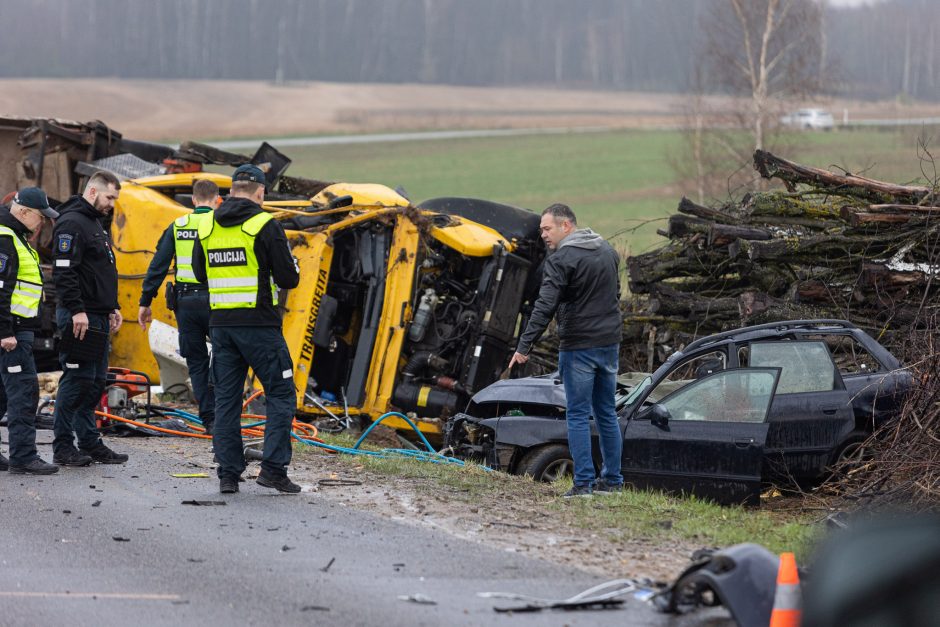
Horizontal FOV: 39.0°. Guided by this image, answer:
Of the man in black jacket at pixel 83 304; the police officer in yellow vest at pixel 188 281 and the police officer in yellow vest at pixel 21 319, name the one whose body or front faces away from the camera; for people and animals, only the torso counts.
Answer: the police officer in yellow vest at pixel 188 281

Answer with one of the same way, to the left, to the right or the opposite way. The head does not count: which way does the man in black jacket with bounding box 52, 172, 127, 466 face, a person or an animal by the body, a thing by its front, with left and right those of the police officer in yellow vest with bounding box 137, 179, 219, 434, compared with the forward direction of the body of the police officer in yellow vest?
to the right

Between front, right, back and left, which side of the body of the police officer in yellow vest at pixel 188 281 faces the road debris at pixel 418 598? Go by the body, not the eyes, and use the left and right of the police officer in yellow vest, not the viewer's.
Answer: back

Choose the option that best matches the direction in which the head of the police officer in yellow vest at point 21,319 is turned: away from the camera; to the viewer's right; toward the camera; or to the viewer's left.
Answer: to the viewer's right

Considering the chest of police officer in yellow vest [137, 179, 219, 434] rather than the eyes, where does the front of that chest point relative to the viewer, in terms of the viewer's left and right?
facing away from the viewer

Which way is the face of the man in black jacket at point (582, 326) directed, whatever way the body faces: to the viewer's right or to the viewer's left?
to the viewer's left

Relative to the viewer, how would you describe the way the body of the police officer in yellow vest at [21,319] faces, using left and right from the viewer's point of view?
facing to the right of the viewer

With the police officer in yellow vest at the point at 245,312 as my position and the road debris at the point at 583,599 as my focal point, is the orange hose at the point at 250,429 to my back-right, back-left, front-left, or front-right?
back-left

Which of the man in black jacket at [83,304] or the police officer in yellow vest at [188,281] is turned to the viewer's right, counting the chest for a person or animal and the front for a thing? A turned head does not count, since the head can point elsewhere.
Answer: the man in black jacket

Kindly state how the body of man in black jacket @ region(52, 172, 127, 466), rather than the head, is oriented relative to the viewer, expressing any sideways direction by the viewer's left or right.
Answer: facing to the right of the viewer

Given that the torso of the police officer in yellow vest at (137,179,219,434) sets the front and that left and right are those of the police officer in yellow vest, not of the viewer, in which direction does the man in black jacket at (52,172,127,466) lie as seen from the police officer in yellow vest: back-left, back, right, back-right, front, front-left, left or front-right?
back-left
